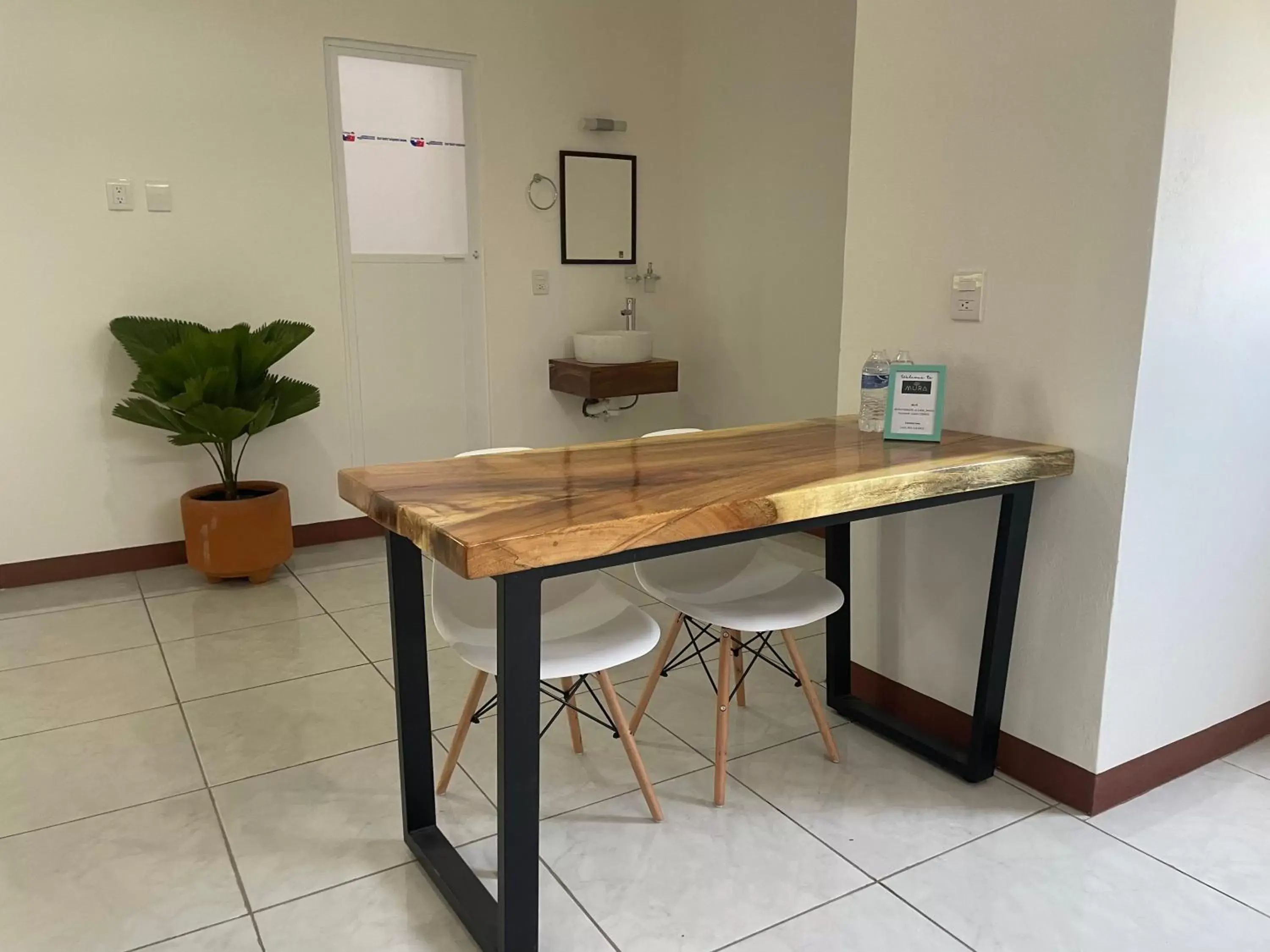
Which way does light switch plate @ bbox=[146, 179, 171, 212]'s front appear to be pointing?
toward the camera

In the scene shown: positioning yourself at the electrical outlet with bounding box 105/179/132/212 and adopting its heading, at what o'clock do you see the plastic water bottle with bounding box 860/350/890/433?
The plastic water bottle is roughly at 11 o'clock from the electrical outlet.

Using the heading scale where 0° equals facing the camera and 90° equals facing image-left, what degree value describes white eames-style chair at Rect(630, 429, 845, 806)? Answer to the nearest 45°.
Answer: approximately 315°

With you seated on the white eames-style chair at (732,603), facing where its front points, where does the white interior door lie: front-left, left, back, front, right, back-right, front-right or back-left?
back

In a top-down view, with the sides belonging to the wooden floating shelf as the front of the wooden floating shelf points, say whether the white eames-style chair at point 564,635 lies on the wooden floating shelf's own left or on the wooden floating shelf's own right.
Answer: on the wooden floating shelf's own right

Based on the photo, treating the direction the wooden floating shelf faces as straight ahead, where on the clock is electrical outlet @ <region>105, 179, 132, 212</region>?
The electrical outlet is roughly at 4 o'clock from the wooden floating shelf.

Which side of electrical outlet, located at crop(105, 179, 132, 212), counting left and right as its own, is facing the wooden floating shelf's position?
left

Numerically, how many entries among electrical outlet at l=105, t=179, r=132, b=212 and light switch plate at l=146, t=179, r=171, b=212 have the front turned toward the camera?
2

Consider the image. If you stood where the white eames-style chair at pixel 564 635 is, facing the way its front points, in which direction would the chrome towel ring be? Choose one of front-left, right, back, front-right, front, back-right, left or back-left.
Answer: back-left

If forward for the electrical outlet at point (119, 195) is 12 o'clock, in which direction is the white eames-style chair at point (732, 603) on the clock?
The white eames-style chair is roughly at 11 o'clock from the electrical outlet.

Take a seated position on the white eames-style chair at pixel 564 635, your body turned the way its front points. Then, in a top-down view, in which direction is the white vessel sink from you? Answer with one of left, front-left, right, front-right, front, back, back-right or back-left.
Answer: back-left

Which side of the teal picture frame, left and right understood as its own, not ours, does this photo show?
front
